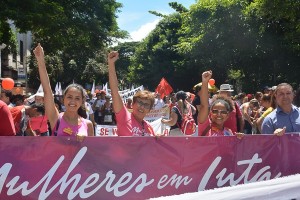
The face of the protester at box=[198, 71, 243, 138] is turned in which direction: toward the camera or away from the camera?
toward the camera

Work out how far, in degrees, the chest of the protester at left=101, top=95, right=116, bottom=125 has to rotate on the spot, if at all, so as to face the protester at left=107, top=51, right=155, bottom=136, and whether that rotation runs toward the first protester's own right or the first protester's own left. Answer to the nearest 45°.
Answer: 0° — they already face them

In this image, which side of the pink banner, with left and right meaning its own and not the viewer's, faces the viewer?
front

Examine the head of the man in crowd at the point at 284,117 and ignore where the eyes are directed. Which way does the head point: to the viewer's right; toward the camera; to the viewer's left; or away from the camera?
toward the camera

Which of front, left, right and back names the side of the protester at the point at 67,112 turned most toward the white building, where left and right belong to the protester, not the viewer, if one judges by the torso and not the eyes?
back

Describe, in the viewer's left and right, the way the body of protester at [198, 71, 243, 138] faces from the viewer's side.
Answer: facing the viewer

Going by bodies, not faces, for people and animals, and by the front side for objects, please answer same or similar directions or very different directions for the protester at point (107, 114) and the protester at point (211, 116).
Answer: same or similar directions

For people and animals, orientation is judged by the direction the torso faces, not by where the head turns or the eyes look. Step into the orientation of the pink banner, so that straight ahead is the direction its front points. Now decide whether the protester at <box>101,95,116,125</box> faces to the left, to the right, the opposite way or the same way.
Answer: the same way

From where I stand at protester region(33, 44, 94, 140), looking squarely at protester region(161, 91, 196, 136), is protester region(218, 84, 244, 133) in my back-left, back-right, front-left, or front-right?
front-right

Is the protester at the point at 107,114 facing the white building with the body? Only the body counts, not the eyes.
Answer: no

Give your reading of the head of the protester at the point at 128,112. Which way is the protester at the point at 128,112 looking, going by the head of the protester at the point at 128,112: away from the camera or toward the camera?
toward the camera

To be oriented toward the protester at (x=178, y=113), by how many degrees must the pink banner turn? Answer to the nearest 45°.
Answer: approximately 180°
